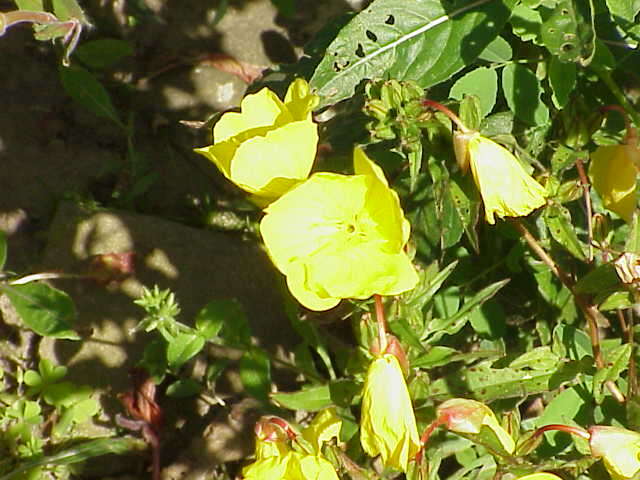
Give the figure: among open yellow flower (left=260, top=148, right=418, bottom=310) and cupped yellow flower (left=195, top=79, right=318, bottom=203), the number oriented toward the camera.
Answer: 1

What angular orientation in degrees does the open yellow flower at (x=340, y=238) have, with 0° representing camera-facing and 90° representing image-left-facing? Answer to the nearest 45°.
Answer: approximately 0°

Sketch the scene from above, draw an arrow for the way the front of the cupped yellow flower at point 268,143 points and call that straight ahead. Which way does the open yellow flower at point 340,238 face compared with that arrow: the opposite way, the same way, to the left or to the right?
to the left

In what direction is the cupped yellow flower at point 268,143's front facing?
to the viewer's left

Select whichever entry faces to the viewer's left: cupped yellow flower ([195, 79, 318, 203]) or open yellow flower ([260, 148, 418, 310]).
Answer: the cupped yellow flower
